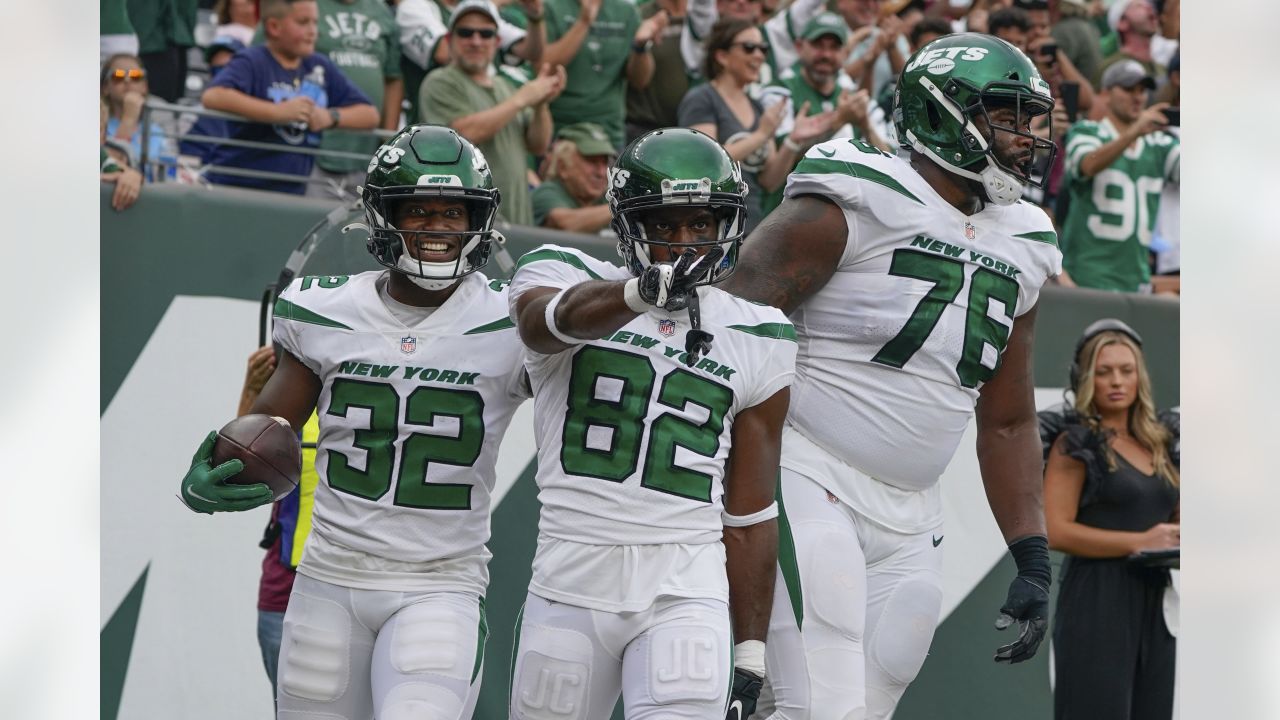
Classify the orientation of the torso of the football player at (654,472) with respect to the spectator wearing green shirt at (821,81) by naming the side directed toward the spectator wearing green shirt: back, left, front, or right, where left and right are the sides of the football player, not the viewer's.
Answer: back

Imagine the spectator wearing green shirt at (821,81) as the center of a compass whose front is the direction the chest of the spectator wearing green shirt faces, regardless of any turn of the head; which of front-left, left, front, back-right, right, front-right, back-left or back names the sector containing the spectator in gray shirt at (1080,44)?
back-left

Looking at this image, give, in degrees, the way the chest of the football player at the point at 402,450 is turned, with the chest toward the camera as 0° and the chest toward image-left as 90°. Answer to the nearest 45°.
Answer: approximately 0°

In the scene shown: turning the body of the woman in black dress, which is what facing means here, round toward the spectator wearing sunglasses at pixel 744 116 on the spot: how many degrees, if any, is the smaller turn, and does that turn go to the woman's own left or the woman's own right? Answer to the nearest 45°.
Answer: approximately 180°

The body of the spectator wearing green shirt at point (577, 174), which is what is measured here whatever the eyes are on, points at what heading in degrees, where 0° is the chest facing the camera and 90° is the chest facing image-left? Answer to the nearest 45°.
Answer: approximately 315°

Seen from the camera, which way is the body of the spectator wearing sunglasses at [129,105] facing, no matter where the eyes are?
toward the camera

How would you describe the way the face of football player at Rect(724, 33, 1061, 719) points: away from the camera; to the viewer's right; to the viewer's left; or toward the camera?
to the viewer's right

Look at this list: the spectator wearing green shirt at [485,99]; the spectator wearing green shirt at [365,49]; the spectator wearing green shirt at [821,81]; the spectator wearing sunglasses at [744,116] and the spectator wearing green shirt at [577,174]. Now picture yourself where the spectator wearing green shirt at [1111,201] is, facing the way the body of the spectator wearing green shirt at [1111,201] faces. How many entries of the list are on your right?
5

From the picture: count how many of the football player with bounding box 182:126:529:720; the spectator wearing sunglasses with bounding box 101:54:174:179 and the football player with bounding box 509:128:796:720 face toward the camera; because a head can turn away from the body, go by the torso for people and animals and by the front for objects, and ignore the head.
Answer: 3

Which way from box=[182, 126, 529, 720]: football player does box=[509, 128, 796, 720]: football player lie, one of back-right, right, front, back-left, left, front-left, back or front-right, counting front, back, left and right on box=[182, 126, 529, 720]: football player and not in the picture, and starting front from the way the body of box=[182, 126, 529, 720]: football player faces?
front-left

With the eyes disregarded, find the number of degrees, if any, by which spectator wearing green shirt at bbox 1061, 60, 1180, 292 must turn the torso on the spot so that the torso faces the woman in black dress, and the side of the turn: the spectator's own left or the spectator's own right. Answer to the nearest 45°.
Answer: approximately 45° to the spectator's own right

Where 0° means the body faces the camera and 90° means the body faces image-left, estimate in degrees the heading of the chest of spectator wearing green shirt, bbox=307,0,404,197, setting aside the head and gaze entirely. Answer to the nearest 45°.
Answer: approximately 0°

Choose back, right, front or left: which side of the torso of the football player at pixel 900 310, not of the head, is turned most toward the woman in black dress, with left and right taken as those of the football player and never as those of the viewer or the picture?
left

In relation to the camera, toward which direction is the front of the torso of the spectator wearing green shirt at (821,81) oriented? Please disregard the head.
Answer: toward the camera
